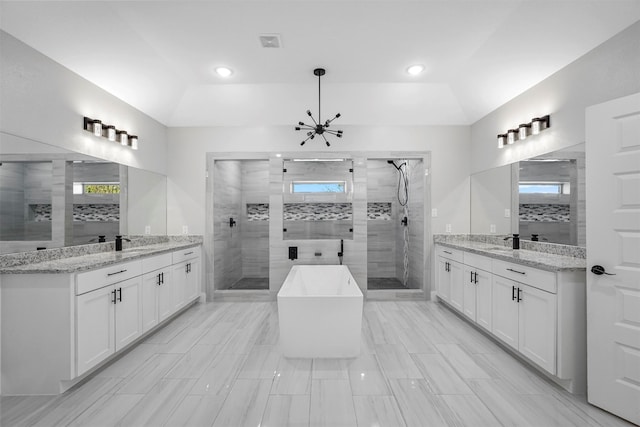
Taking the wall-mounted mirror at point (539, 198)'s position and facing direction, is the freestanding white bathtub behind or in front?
in front

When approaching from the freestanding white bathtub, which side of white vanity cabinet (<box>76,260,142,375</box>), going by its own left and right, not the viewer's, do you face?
front

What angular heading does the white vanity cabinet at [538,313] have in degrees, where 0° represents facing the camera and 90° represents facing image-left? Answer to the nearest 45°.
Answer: approximately 45°

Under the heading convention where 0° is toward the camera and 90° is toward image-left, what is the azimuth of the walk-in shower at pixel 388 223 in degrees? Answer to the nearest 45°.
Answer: approximately 0°

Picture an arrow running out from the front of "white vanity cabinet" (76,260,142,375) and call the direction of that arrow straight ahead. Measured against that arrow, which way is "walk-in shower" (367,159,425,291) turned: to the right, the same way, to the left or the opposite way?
to the right

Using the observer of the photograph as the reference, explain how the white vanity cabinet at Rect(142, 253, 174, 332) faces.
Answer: facing the viewer and to the right of the viewer

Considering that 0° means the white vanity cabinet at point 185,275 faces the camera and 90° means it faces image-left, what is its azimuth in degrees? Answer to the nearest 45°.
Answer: approximately 315°

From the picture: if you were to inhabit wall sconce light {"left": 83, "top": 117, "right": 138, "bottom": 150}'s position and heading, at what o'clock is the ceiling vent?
The ceiling vent is roughly at 12 o'clock from the wall sconce light.

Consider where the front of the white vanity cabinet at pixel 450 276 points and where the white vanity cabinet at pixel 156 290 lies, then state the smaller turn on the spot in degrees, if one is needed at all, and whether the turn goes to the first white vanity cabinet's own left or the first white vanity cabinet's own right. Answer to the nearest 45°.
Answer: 0° — it already faces it

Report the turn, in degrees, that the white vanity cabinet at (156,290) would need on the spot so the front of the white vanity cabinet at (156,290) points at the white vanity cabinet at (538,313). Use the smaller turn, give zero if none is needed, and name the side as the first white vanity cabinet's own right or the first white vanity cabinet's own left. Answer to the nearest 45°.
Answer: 0° — it already faces it

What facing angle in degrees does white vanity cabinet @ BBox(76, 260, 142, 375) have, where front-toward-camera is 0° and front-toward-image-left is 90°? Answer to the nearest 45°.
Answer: approximately 315°
